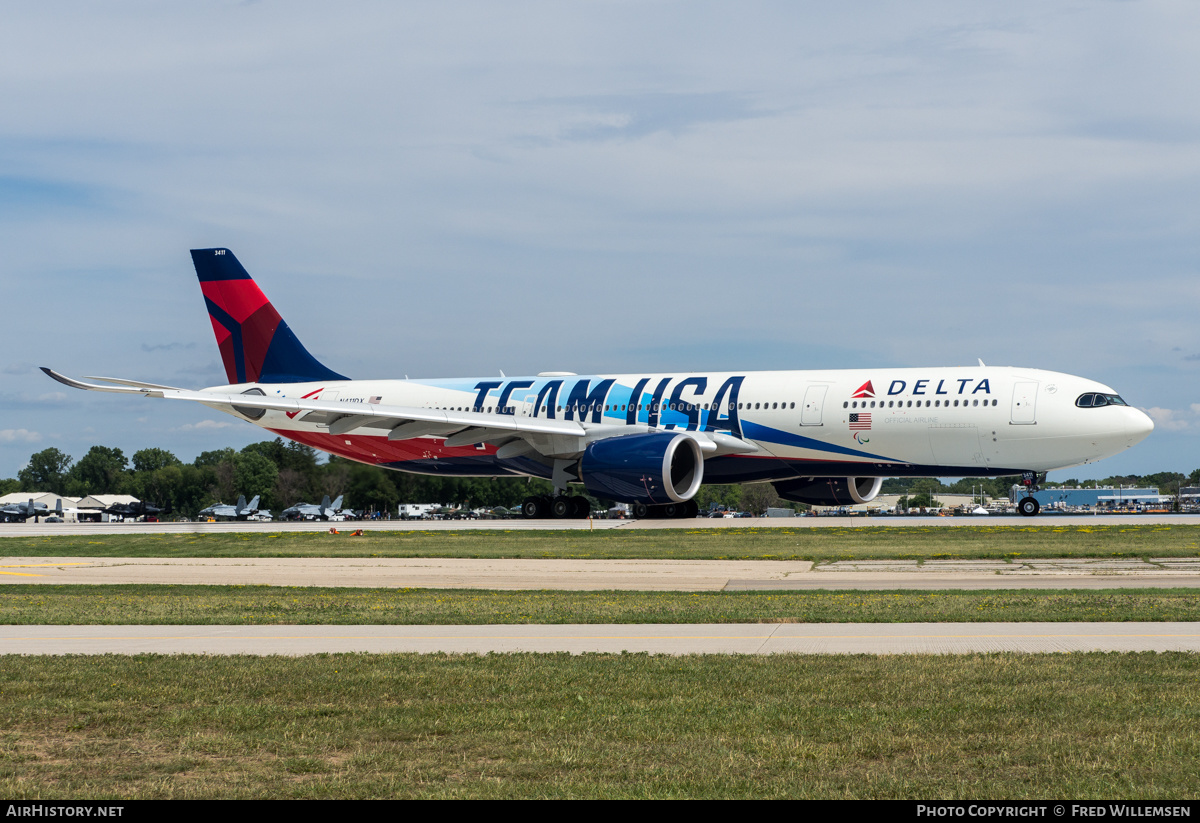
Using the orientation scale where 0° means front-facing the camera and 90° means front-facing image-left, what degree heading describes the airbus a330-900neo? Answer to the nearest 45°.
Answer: approximately 315°
